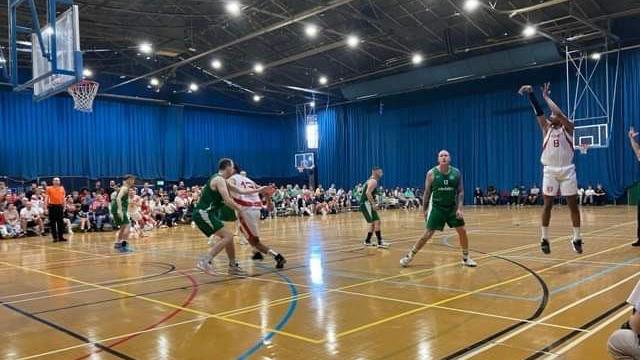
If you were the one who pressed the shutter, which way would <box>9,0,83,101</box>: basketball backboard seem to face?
facing away from the viewer and to the right of the viewer

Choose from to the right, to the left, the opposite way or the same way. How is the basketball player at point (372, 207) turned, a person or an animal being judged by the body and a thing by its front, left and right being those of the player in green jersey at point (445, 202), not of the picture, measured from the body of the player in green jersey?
to the left

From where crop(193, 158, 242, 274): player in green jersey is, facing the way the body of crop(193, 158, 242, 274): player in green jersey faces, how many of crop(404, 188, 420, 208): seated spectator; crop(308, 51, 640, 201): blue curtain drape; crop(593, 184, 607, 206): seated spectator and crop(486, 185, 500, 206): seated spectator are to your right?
0

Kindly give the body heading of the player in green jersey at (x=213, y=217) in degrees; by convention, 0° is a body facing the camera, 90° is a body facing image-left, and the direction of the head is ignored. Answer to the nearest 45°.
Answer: approximately 270°

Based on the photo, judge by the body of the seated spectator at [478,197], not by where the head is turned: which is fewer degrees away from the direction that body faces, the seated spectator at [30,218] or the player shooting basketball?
the player shooting basketball

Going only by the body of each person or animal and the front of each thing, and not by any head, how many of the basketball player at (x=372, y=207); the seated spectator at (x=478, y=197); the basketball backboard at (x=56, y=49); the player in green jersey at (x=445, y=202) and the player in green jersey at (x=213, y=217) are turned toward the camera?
2

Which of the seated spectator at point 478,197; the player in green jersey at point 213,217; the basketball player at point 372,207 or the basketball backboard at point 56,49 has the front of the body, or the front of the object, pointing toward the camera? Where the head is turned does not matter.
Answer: the seated spectator

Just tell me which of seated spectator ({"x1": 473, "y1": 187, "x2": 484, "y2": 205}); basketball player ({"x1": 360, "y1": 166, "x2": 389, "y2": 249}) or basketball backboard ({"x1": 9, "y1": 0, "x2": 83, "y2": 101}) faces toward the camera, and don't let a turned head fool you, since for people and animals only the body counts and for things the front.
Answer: the seated spectator

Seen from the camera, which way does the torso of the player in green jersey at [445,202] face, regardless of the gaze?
toward the camera

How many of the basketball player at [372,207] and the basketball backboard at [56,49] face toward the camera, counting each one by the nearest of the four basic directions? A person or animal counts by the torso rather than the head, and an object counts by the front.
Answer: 0

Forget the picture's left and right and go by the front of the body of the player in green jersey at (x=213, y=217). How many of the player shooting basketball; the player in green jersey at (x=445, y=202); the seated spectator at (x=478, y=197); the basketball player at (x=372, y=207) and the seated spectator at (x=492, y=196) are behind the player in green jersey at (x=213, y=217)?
0

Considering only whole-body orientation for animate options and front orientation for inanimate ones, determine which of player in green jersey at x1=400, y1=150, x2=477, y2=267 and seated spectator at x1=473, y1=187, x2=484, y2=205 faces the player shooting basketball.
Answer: the seated spectator

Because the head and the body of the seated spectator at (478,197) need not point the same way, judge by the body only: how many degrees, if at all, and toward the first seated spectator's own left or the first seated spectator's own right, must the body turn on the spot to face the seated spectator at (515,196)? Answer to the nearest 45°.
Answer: approximately 45° to the first seated spectator's own left

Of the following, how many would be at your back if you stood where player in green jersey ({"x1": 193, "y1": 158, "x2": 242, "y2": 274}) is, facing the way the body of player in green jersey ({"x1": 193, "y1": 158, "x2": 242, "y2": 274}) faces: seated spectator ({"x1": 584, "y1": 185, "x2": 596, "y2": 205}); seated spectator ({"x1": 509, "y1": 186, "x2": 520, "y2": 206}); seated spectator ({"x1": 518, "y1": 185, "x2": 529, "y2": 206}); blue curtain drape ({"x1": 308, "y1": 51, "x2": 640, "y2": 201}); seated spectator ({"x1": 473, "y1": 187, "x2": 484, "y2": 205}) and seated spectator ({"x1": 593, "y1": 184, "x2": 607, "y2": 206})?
0
